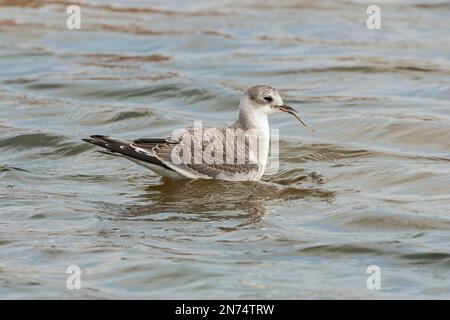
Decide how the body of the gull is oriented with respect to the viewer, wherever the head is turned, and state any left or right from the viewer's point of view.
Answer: facing to the right of the viewer
